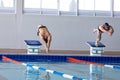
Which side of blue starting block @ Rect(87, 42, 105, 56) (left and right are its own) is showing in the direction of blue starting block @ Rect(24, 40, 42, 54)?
right

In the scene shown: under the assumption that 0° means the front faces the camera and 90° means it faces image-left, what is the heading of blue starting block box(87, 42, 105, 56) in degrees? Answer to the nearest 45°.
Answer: approximately 0°
